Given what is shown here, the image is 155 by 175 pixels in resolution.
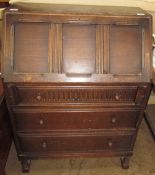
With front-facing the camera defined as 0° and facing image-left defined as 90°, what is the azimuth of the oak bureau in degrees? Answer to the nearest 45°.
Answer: approximately 0°
